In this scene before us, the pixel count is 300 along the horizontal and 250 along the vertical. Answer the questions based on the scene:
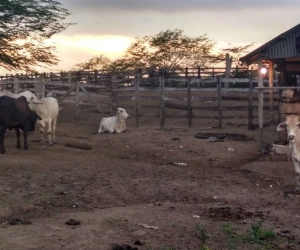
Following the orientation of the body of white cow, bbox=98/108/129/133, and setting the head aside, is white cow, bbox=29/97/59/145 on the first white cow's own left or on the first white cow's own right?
on the first white cow's own right

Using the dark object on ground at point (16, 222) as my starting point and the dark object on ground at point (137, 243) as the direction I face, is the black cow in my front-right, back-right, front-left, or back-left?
back-left

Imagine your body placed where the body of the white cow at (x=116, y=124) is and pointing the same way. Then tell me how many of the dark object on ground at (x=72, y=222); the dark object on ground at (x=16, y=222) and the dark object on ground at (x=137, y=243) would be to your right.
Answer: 3

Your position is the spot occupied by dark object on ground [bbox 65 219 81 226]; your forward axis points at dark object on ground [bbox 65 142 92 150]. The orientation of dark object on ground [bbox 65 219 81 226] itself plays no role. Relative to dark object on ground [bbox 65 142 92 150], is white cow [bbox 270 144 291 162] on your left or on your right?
right
